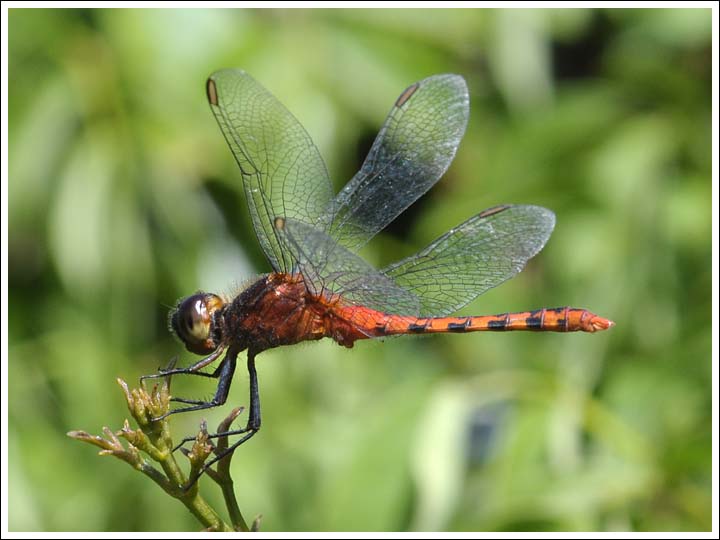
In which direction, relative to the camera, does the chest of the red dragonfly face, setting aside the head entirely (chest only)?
to the viewer's left
